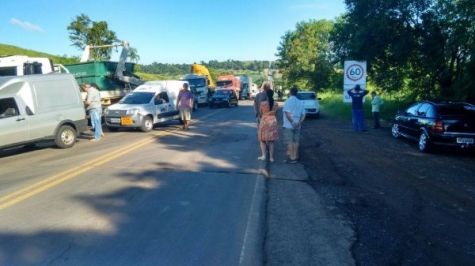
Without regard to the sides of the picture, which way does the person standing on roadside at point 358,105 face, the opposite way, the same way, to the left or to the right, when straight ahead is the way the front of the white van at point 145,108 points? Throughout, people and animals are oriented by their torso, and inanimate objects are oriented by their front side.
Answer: the opposite way

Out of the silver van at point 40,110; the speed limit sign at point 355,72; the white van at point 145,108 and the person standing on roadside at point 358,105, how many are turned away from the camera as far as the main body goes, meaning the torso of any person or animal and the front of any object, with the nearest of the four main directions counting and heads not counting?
1

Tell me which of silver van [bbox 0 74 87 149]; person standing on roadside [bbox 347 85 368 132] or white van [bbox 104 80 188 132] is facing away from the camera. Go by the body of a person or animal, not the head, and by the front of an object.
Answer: the person standing on roadside

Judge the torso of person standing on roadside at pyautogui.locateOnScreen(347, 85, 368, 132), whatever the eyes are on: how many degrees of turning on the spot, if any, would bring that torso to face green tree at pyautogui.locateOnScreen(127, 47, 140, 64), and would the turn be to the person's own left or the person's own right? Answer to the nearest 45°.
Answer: approximately 45° to the person's own left

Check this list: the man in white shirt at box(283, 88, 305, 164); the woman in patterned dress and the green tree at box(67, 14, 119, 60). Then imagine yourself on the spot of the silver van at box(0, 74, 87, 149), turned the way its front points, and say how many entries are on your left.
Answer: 2

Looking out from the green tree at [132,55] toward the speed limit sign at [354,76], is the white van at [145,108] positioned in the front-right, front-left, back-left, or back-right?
front-right

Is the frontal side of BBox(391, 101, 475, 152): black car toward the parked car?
yes

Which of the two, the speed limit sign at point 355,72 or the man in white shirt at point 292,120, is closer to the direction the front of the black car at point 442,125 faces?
the speed limit sign

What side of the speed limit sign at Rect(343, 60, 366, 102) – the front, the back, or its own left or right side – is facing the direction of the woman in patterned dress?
front

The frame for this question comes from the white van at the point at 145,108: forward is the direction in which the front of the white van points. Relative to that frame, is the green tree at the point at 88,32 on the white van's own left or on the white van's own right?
on the white van's own right

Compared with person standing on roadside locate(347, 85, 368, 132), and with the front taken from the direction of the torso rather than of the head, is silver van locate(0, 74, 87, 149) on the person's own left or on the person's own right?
on the person's own left

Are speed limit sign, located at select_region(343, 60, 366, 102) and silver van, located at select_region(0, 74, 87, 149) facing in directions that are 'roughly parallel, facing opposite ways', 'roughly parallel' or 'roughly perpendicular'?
roughly parallel

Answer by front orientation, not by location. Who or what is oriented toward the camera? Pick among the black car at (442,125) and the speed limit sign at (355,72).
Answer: the speed limit sign

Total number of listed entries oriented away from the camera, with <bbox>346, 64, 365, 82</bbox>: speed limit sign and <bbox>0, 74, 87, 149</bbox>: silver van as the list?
0

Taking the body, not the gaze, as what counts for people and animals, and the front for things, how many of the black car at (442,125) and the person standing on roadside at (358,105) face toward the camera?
0

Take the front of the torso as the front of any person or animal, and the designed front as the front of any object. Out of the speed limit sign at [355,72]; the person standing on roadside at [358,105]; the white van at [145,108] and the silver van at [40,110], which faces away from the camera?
the person standing on roadside

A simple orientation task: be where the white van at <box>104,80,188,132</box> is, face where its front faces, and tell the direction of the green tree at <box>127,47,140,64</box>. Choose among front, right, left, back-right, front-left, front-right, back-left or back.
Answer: back-right

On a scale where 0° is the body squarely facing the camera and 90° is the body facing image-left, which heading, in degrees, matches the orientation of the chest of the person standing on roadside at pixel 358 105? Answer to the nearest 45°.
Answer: approximately 180°
